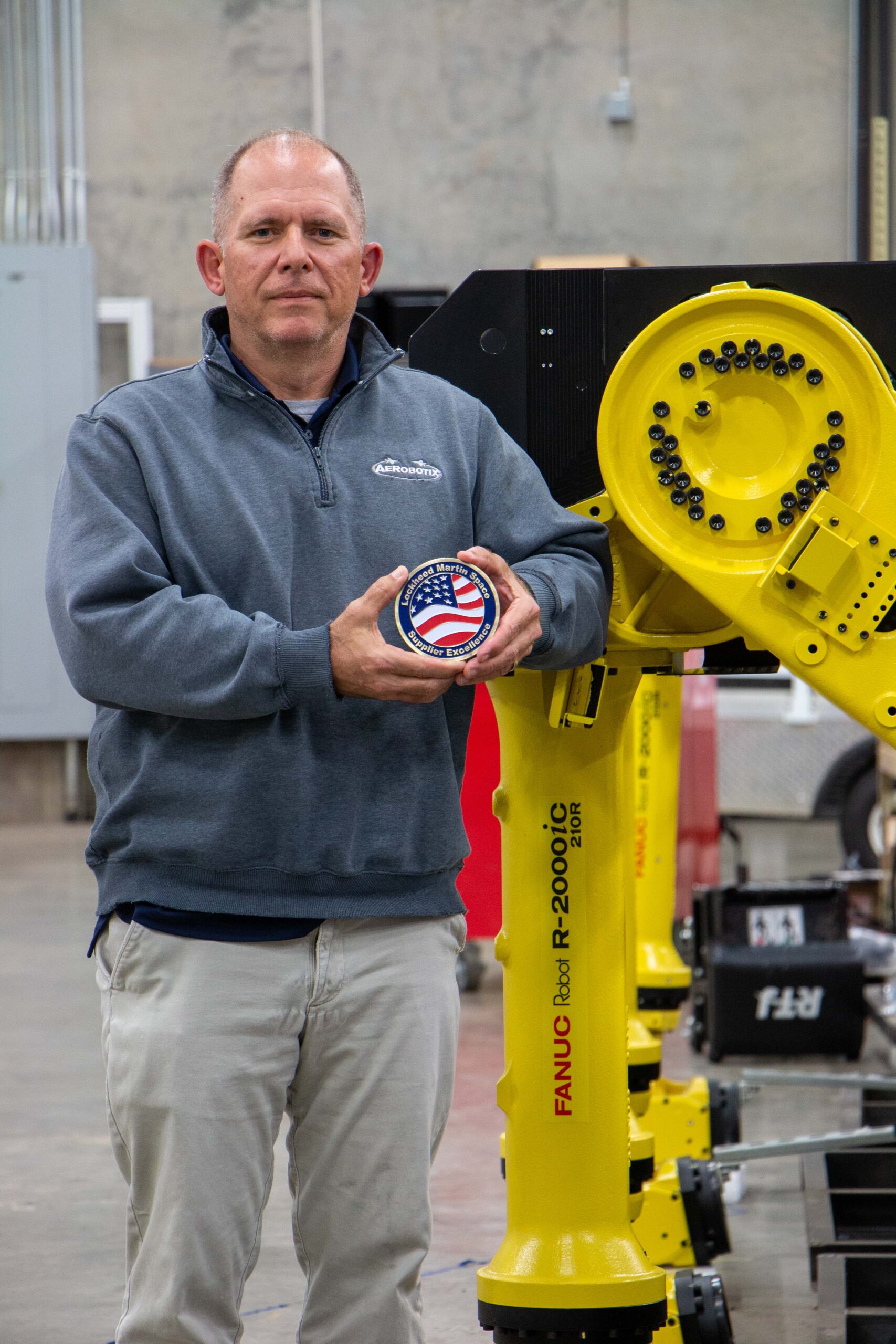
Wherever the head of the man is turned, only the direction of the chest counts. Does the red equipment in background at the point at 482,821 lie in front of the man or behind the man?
behind

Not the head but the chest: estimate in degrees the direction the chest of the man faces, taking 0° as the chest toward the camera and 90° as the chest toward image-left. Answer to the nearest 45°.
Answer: approximately 0°

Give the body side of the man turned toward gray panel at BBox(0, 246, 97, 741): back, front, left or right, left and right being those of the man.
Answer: back
